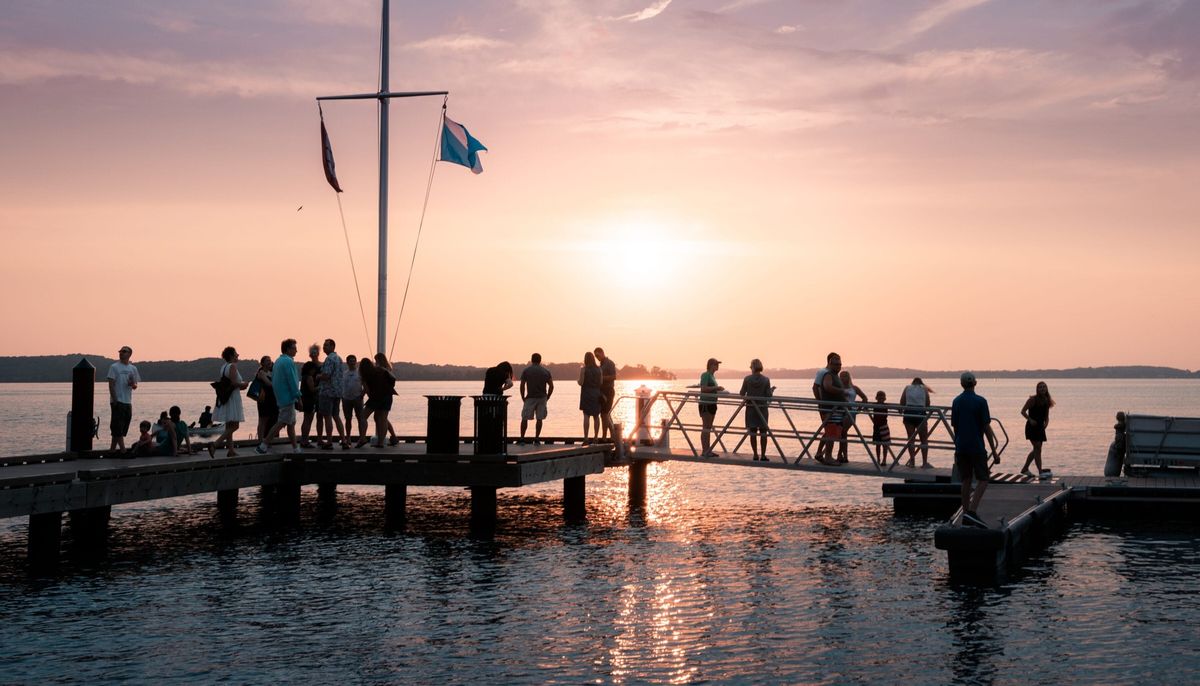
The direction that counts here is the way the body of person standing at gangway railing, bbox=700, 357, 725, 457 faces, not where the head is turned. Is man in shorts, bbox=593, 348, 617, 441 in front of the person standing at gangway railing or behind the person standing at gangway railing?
behind

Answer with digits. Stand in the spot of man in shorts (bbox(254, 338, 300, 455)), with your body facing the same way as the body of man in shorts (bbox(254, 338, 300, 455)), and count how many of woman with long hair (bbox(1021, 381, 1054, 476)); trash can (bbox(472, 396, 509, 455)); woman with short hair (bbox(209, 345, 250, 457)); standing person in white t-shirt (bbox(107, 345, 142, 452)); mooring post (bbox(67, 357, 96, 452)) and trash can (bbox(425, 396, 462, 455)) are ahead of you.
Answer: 3

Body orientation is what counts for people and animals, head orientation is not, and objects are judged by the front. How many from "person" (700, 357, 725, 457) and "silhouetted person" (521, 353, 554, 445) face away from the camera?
1

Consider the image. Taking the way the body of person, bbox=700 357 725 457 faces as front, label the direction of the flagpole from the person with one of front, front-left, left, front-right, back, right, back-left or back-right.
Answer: back

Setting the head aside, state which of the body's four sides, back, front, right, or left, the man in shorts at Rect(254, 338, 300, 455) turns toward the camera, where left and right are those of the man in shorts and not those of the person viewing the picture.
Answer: right

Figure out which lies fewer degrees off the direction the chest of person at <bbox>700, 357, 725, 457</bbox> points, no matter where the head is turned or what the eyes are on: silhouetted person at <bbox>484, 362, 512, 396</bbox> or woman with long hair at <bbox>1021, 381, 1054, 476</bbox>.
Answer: the woman with long hair

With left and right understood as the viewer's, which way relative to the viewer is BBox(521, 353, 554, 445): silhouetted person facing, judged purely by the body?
facing away from the viewer

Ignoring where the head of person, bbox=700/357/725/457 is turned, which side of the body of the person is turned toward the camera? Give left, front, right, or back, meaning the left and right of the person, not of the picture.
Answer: right
